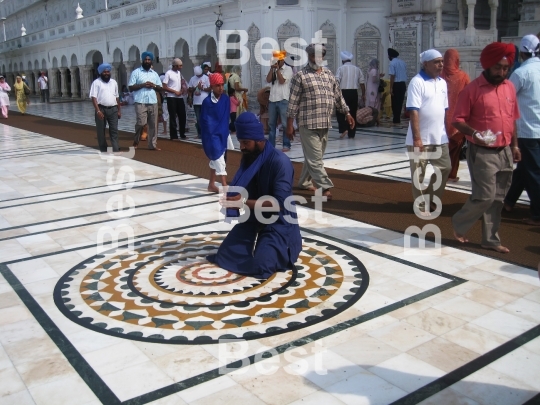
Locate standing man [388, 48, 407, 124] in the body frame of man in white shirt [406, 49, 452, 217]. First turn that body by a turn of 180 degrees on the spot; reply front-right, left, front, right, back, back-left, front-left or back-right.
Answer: front-right

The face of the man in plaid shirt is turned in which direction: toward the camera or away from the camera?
toward the camera

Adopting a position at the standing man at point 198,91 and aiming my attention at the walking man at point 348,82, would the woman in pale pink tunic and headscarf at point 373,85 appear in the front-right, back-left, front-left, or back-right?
front-left

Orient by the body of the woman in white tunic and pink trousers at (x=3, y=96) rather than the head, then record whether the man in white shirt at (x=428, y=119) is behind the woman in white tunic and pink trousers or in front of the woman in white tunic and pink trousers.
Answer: in front

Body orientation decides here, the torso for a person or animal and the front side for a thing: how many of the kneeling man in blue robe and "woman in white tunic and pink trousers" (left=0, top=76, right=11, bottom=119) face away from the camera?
0

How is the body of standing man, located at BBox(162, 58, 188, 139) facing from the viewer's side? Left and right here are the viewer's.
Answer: facing the viewer and to the right of the viewer

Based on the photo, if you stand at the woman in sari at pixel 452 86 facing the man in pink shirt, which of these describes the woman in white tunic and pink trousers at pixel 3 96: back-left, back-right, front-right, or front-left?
back-right

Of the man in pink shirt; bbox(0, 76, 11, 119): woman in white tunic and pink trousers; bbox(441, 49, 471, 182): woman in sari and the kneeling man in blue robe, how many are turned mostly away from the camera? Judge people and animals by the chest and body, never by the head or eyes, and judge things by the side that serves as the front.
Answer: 1

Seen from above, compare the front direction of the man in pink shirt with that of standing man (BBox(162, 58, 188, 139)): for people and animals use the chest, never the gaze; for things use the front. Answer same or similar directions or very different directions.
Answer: same or similar directions
